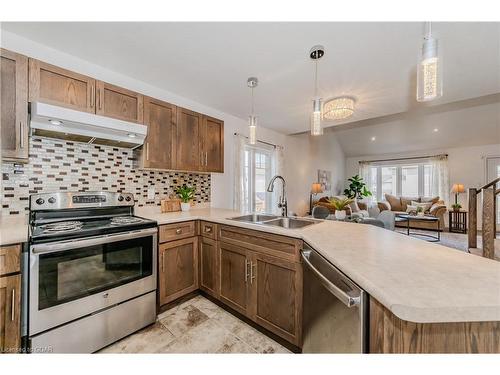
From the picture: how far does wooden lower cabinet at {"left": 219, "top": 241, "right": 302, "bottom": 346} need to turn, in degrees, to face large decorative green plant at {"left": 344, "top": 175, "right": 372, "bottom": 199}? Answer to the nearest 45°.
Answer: approximately 180°

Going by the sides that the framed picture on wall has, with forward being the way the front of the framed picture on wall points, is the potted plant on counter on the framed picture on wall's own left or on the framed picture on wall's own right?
on the framed picture on wall's own right

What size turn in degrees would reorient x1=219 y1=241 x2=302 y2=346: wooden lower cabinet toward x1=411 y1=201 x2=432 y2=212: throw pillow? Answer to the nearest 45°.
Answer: approximately 180°

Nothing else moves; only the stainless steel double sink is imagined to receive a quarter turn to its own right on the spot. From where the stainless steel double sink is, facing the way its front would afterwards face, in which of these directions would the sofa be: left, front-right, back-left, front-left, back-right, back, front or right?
right

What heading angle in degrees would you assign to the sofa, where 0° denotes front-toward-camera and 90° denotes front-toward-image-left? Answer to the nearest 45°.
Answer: approximately 0°

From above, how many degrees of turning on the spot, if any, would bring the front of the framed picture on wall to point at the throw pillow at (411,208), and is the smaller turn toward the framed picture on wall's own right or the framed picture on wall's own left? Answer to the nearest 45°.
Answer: approximately 45° to the framed picture on wall's own left

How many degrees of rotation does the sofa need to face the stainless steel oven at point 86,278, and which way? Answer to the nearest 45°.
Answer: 0° — it already faces it

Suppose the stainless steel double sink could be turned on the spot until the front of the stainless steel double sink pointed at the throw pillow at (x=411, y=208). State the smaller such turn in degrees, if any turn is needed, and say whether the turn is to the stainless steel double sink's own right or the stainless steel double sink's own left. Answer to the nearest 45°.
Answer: approximately 180°
